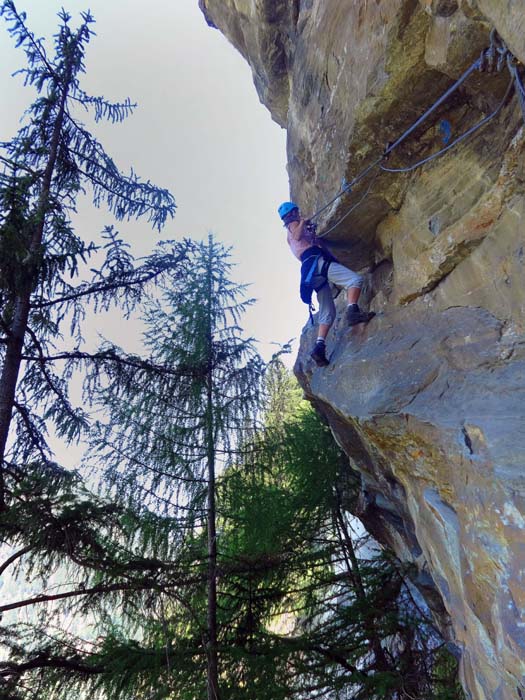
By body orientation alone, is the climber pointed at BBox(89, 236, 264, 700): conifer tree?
no

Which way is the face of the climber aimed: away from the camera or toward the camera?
away from the camera

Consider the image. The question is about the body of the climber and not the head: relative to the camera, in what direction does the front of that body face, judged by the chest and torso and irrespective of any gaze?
to the viewer's right
